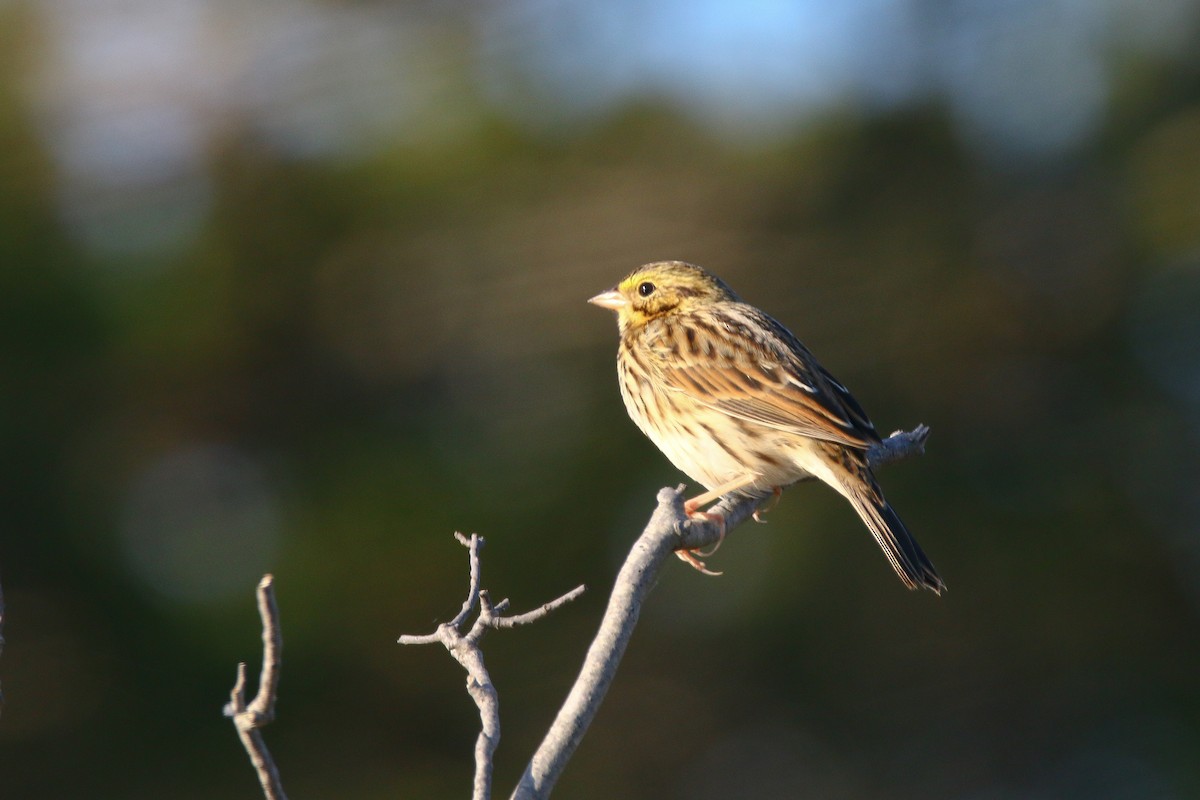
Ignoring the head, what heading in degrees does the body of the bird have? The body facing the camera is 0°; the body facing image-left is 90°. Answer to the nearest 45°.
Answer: approximately 90°
